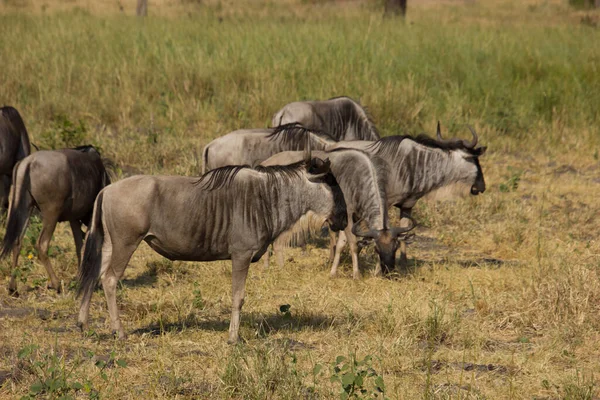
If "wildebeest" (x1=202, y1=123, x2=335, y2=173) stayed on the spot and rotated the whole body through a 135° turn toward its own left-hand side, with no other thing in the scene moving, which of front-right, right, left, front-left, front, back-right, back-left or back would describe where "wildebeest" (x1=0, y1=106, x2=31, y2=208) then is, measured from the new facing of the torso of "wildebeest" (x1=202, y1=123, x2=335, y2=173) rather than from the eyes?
front-left

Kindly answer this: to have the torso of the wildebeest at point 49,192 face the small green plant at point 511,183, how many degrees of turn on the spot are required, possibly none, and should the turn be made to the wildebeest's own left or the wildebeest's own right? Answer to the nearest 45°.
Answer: approximately 45° to the wildebeest's own right

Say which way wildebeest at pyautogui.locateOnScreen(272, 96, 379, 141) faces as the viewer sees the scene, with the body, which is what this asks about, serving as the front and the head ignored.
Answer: to the viewer's right

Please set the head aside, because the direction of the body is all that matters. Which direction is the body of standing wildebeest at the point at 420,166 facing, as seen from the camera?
to the viewer's right

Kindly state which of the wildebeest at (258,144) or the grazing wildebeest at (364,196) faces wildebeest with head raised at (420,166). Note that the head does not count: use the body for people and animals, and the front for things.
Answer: the wildebeest

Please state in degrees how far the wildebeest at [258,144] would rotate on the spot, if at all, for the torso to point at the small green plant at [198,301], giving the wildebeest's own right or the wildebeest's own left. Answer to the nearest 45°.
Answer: approximately 90° to the wildebeest's own right

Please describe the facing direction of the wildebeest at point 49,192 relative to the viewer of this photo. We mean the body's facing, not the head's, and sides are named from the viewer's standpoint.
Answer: facing away from the viewer and to the right of the viewer

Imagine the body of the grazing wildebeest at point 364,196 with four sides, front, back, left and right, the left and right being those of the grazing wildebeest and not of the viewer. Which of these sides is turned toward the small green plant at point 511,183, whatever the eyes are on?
left

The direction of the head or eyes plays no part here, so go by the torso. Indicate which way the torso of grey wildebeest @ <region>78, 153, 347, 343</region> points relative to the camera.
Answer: to the viewer's right

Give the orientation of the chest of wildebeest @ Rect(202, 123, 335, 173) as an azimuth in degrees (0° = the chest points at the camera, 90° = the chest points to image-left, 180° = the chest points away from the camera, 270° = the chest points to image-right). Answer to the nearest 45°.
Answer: approximately 270°

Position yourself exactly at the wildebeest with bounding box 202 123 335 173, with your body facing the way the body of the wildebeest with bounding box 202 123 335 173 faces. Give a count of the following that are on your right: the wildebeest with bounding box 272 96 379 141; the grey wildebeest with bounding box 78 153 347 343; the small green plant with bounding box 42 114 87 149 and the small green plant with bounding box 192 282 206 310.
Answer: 2
